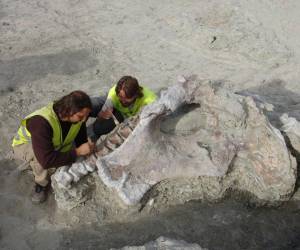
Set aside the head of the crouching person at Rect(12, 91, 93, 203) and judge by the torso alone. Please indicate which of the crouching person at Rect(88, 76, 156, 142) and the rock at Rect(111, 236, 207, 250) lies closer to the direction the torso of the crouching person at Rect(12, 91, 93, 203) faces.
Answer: the rock

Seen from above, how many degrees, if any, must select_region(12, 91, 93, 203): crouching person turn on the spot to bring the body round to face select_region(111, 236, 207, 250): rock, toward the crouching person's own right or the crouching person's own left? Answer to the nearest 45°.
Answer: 0° — they already face it

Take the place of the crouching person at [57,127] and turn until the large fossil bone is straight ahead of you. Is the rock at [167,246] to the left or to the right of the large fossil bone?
right

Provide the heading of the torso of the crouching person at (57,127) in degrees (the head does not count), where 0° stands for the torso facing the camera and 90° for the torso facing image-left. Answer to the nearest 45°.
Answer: approximately 315°

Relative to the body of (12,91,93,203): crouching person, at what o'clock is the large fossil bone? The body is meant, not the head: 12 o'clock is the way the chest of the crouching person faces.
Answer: The large fossil bone is roughly at 11 o'clock from the crouching person.

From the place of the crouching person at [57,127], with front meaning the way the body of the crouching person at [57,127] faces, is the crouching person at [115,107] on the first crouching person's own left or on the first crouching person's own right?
on the first crouching person's own left
